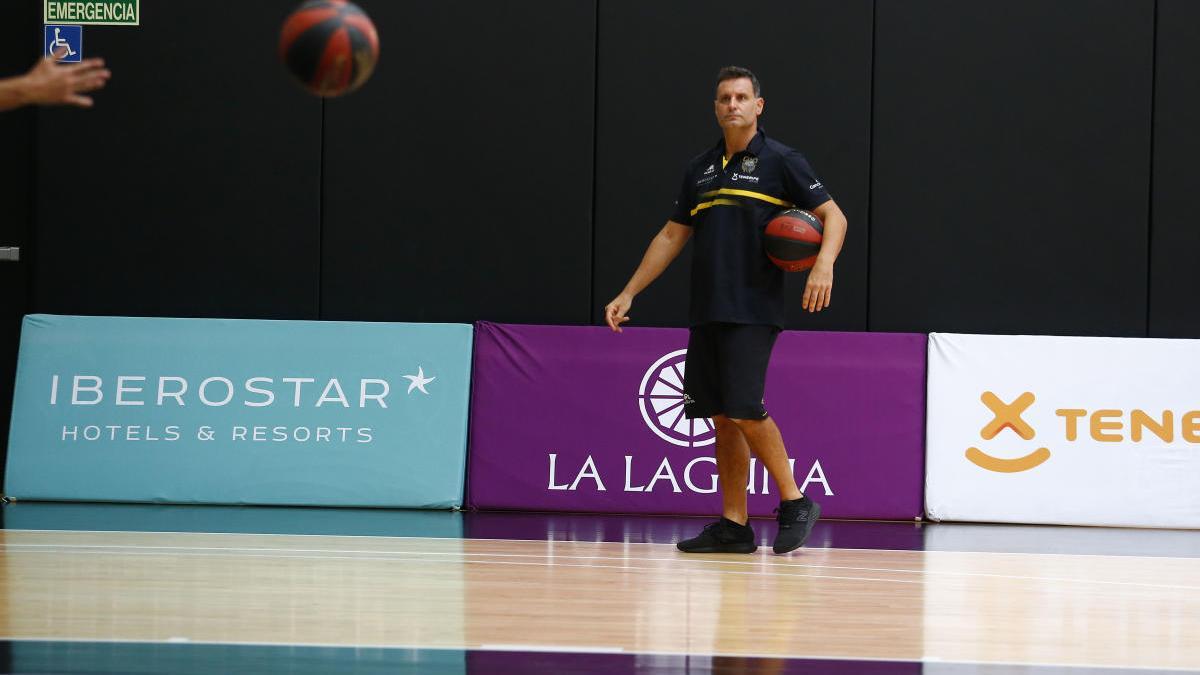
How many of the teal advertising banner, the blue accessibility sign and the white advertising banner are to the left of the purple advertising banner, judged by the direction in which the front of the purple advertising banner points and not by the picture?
1

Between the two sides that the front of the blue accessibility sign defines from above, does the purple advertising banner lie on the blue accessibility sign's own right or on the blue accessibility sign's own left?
on the blue accessibility sign's own left

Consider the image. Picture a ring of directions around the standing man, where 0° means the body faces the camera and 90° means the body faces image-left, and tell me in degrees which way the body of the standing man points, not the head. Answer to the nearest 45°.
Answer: approximately 45°

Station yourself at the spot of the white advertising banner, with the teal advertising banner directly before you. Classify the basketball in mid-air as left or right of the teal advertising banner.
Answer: left

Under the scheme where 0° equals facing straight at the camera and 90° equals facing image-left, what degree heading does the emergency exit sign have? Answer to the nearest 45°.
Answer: approximately 0°

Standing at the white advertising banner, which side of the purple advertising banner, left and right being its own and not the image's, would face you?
left

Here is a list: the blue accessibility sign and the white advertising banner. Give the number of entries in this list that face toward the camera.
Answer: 2

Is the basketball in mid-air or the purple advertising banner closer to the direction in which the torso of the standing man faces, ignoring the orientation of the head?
the basketball in mid-air

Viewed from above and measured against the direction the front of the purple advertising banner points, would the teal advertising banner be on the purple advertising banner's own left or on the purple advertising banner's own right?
on the purple advertising banner's own right

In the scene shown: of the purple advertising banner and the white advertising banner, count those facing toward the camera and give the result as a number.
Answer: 2
